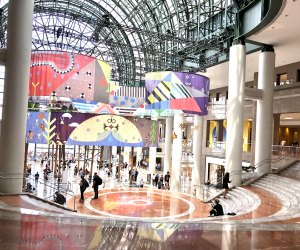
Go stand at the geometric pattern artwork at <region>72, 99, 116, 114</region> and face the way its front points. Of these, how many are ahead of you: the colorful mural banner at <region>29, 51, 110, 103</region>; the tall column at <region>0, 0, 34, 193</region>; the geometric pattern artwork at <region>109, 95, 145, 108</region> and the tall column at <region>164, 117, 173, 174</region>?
2

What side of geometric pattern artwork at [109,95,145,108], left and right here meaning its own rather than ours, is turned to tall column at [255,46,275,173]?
left

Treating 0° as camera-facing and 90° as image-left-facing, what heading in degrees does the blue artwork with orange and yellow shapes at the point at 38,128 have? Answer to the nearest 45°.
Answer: approximately 0°

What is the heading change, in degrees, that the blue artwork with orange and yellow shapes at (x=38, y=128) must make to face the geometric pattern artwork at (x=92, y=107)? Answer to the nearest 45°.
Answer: approximately 90° to its left
